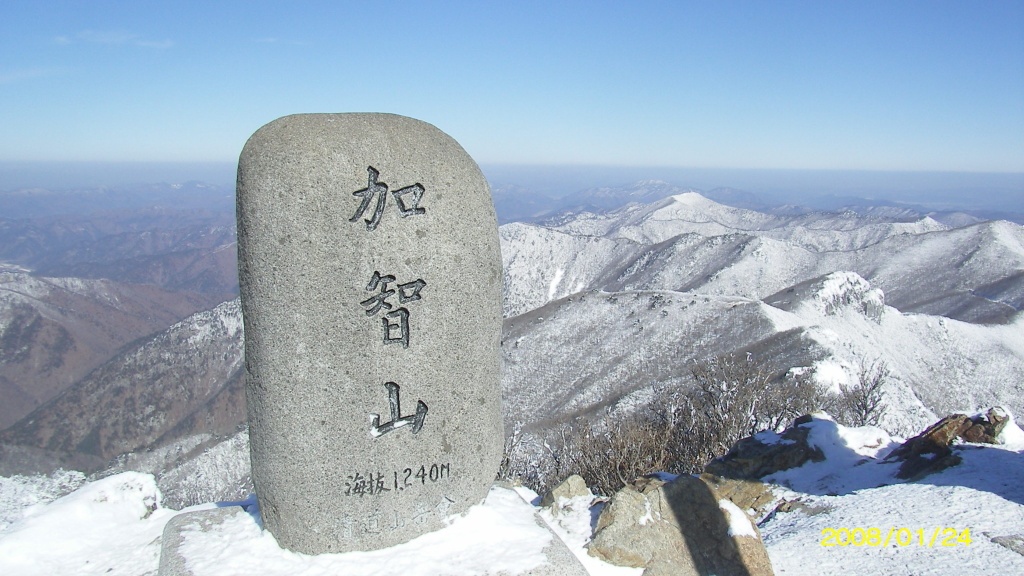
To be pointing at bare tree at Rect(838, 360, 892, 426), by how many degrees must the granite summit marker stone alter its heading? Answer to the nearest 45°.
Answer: approximately 135° to its left

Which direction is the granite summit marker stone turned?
toward the camera

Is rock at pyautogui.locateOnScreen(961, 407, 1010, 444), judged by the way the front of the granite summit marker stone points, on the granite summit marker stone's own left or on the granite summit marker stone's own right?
on the granite summit marker stone's own left

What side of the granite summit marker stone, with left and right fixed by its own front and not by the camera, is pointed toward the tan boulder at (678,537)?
left

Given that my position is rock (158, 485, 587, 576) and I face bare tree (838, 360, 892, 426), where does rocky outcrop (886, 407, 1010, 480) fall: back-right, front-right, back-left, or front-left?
front-right
